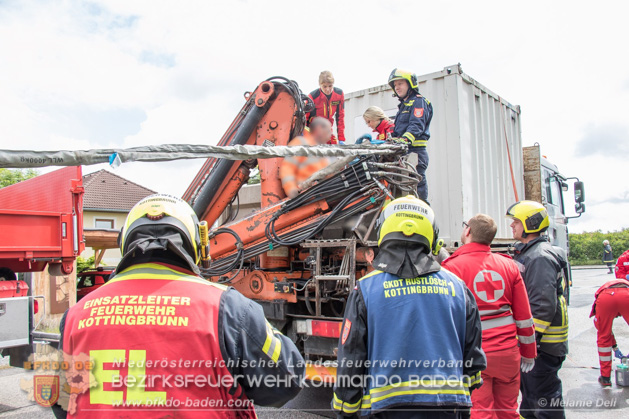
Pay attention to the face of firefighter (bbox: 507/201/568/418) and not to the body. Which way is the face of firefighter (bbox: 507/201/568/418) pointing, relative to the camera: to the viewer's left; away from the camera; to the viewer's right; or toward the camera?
to the viewer's left

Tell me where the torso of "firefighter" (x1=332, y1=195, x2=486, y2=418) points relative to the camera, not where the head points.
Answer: away from the camera

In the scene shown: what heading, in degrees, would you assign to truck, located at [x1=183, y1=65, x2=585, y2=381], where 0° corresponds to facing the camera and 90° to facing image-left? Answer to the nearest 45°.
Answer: approximately 225°

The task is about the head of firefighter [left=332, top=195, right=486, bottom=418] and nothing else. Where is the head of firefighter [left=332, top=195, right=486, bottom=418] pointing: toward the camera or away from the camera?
away from the camera

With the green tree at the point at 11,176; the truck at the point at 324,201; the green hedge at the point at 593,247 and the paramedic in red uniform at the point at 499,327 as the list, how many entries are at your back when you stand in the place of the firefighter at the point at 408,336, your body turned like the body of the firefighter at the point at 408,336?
0

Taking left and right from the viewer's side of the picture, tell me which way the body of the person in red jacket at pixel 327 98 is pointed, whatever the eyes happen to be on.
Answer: facing the viewer

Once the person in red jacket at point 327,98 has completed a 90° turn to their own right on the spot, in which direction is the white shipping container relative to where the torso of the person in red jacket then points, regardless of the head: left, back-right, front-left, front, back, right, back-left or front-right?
back

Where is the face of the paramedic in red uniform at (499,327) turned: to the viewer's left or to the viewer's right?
to the viewer's left

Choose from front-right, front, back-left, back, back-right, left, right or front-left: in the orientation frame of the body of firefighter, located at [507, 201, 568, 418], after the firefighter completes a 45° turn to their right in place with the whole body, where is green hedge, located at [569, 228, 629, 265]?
front-right

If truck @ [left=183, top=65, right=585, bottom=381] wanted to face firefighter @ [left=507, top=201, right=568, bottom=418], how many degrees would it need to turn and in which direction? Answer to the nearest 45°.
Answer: approximately 90° to its right

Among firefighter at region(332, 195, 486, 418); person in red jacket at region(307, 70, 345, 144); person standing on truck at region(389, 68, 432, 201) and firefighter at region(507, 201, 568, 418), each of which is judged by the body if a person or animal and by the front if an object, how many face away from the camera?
1

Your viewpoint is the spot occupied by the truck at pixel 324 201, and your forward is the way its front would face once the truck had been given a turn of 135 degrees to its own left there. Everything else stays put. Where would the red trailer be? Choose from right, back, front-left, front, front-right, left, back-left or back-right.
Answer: front

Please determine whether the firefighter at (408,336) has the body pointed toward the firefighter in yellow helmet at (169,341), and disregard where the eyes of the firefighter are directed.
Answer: no

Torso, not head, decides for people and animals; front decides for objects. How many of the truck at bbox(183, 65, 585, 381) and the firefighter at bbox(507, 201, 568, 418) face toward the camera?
0

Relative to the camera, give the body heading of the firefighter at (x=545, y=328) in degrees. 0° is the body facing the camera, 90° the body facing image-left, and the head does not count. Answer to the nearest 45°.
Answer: approximately 90°

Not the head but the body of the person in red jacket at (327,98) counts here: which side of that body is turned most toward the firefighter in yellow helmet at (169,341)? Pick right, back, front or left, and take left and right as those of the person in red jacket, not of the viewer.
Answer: front

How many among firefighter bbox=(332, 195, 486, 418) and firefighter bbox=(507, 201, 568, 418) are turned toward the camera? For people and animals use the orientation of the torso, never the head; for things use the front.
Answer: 0

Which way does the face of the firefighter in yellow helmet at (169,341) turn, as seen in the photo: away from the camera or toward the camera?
away from the camera
